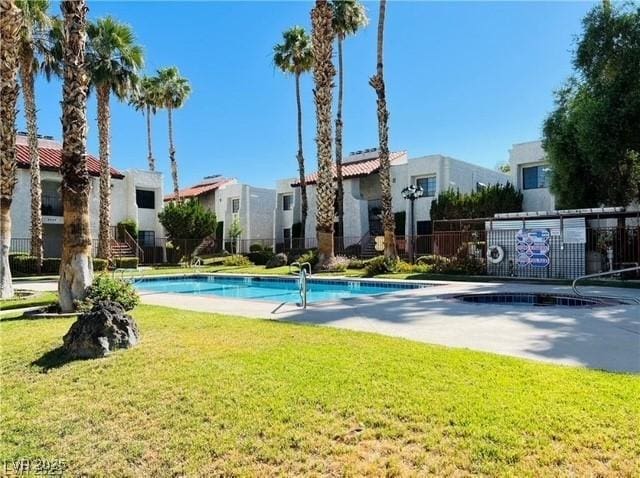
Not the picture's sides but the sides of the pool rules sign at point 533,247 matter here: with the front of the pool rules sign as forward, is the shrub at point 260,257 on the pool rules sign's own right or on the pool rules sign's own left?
on the pool rules sign's own right

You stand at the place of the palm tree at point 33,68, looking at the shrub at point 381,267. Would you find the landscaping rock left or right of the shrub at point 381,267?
right

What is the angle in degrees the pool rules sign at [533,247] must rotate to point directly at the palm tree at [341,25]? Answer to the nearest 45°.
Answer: approximately 135° to its right

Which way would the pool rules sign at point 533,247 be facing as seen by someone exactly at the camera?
facing the viewer

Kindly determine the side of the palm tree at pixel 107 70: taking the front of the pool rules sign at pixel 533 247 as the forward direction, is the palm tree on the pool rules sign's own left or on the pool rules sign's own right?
on the pool rules sign's own right

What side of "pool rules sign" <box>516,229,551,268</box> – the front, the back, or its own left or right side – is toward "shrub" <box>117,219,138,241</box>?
right

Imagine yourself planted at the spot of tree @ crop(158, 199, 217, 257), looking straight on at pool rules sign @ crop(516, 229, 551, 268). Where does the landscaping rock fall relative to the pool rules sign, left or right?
right

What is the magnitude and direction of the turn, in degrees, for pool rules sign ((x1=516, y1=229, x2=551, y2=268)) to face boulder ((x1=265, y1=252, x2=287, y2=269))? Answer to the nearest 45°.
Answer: approximately 90° to its right

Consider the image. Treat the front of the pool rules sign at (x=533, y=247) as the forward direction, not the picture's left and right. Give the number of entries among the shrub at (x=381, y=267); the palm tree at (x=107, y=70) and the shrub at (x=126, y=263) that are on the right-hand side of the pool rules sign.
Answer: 3

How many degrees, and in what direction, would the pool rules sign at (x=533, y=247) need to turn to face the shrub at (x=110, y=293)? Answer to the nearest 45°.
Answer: approximately 45° to its right

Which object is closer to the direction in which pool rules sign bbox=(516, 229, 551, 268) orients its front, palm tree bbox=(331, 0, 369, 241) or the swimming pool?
the swimming pool
